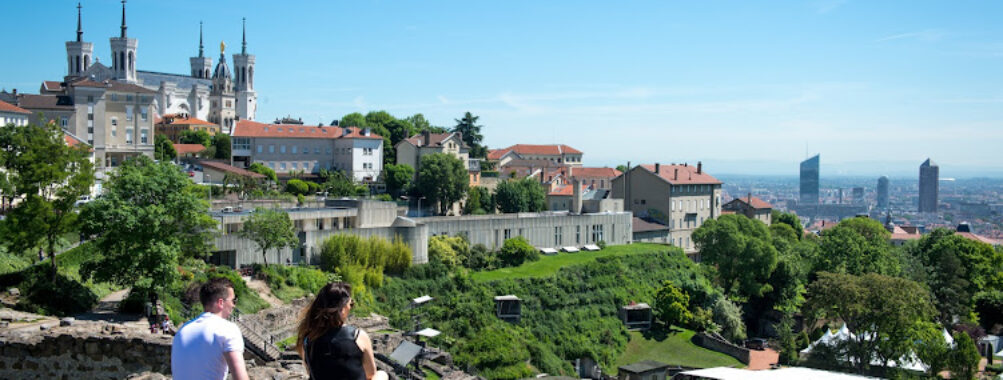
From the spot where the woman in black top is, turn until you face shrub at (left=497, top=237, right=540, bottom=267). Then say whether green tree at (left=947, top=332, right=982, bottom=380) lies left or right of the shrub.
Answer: right

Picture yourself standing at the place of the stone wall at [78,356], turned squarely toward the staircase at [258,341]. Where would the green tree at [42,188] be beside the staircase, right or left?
left

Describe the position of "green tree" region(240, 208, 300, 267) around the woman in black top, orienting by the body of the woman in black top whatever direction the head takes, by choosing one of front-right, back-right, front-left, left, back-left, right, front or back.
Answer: front-left

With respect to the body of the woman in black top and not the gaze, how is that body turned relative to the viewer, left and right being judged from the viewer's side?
facing away from the viewer and to the right of the viewer

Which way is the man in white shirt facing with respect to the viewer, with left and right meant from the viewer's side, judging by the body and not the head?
facing away from the viewer and to the right of the viewer

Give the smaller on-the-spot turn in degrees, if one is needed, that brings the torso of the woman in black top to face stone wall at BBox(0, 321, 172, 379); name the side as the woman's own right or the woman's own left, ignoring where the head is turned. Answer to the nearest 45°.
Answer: approximately 90° to the woman's own left

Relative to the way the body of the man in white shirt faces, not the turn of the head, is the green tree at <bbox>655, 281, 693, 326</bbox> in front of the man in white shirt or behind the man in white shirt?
in front

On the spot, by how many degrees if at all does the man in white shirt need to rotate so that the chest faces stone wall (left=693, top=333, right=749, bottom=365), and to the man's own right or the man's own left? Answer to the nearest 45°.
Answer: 0° — they already face it

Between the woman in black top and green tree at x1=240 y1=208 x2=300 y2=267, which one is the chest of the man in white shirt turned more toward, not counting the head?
the green tree

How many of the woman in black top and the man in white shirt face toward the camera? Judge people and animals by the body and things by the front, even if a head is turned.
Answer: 0

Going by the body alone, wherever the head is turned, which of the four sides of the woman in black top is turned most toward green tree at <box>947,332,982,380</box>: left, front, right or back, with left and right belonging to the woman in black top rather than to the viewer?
front
